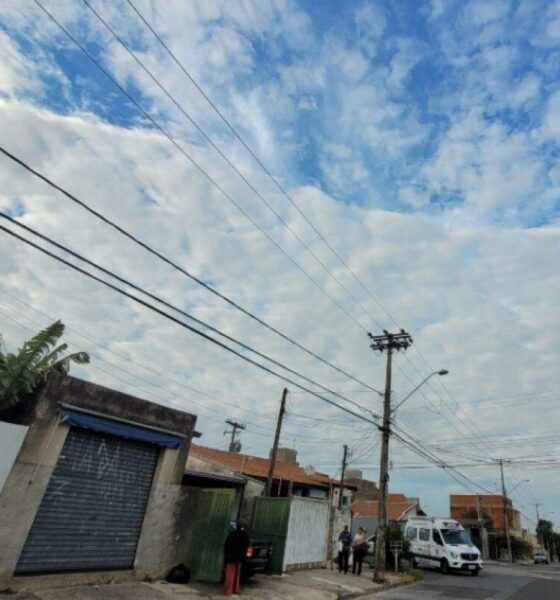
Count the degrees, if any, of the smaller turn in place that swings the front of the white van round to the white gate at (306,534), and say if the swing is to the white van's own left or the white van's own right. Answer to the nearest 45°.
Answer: approximately 90° to the white van's own right

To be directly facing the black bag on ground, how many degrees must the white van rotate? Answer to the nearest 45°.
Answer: approximately 45° to its right

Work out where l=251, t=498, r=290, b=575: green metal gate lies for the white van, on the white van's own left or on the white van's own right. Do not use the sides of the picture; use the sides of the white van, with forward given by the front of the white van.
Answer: on the white van's own right

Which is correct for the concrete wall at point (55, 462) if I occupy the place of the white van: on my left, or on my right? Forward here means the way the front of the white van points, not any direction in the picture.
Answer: on my right

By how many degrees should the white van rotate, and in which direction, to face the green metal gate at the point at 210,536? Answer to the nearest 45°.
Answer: approximately 45° to its right

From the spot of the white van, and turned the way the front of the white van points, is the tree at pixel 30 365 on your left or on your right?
on your right

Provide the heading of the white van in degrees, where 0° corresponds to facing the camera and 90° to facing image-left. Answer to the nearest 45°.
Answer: approximately 315°

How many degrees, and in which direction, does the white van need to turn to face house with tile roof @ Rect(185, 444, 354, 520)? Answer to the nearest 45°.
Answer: approximately 135° to its right

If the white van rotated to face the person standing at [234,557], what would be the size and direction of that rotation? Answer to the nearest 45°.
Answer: approximately 45° to its right

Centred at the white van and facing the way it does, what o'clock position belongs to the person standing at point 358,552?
The person standing is roughly at 2 o'clock from the white van.

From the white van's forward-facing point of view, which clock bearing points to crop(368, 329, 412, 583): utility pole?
The utility pole is roughly at 2 o'clock from the white van.
